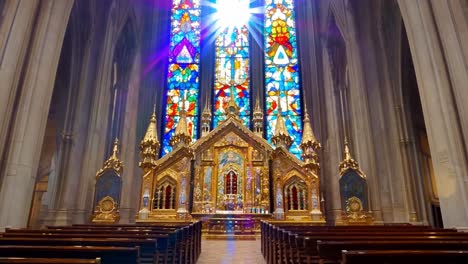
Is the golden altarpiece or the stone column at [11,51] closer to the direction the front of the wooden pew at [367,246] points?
the golden altarpiece

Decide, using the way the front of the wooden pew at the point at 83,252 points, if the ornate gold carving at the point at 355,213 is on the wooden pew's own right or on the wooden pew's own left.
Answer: on the wooden pew's own right

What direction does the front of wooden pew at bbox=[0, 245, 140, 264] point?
away from the camera

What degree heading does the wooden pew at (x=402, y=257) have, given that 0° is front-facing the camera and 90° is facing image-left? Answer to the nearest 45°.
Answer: approximately 180°

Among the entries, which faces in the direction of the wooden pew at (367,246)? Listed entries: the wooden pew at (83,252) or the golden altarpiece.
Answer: the golden altarpiece

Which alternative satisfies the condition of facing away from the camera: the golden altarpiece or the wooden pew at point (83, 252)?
the wooden pew

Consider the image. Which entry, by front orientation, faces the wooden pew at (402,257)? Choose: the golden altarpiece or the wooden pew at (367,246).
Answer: the golden altarpiece

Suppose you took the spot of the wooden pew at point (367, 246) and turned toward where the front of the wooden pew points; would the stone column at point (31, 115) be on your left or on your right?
on your left

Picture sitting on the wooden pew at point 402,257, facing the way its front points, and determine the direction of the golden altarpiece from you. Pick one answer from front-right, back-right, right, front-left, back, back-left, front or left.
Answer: front-left

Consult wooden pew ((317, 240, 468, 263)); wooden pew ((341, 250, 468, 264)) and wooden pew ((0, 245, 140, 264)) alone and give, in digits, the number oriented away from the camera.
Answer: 3

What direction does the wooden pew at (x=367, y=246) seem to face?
away from the camera

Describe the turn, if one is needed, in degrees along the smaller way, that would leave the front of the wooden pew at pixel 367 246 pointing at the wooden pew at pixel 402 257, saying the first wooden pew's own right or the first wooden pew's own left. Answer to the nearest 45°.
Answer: approximately 135° to the first wooden pew's own right

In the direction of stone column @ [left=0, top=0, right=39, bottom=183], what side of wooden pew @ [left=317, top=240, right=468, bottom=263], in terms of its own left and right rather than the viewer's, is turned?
left

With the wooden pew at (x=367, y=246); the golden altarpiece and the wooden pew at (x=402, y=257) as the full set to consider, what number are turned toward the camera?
1

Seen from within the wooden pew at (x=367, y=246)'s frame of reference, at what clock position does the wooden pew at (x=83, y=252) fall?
the wooden pew at (x=83, y=252) is roughly at 8 o'clock from the wooden pew at (x=367, y=246).

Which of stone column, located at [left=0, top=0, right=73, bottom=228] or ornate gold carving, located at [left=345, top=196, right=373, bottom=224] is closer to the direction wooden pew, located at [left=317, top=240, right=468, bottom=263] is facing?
the ornate gold carving

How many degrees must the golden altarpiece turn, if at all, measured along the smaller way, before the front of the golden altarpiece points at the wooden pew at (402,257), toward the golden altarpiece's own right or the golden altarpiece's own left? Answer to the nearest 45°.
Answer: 0° — it already faces it

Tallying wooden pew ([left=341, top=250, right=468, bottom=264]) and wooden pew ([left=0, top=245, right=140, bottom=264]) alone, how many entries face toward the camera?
0
